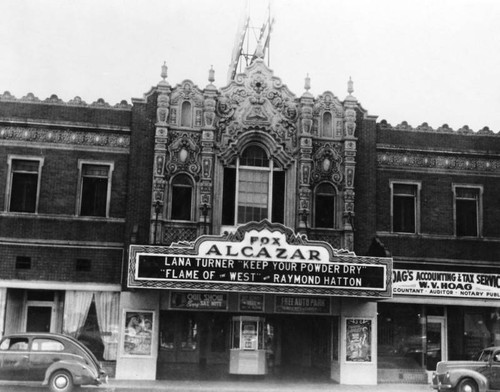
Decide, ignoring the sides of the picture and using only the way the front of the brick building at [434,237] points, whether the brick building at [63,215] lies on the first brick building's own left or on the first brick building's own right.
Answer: on the first brick building's own right

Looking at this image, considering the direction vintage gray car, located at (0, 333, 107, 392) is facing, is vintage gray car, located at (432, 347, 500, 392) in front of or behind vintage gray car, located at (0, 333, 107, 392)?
behind

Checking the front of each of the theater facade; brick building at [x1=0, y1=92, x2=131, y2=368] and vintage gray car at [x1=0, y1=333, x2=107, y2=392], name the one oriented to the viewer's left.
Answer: the vintage gray car

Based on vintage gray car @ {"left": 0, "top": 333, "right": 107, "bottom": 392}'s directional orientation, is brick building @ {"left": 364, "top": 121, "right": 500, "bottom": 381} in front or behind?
behind

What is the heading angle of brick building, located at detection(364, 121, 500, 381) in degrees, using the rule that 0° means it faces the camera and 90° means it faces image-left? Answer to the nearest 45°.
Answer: approximately 0°

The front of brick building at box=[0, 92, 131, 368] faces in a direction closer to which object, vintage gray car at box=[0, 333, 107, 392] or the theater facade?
the vintage gray car

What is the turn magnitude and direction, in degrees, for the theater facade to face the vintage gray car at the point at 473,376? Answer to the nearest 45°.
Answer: approximately 45° to its left

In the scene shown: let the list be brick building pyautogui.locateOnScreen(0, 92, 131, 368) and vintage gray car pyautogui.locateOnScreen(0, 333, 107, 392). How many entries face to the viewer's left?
1

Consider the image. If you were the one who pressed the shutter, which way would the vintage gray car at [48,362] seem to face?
facing to the left of the viewer

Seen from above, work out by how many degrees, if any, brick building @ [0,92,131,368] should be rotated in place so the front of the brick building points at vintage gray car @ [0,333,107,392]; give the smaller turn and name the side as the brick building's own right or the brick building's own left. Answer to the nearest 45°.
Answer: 0° — it already faces it

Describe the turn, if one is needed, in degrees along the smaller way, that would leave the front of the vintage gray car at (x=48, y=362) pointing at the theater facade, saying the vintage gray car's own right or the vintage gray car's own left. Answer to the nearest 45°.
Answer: approximately 135° to the vintage gray car's own right
